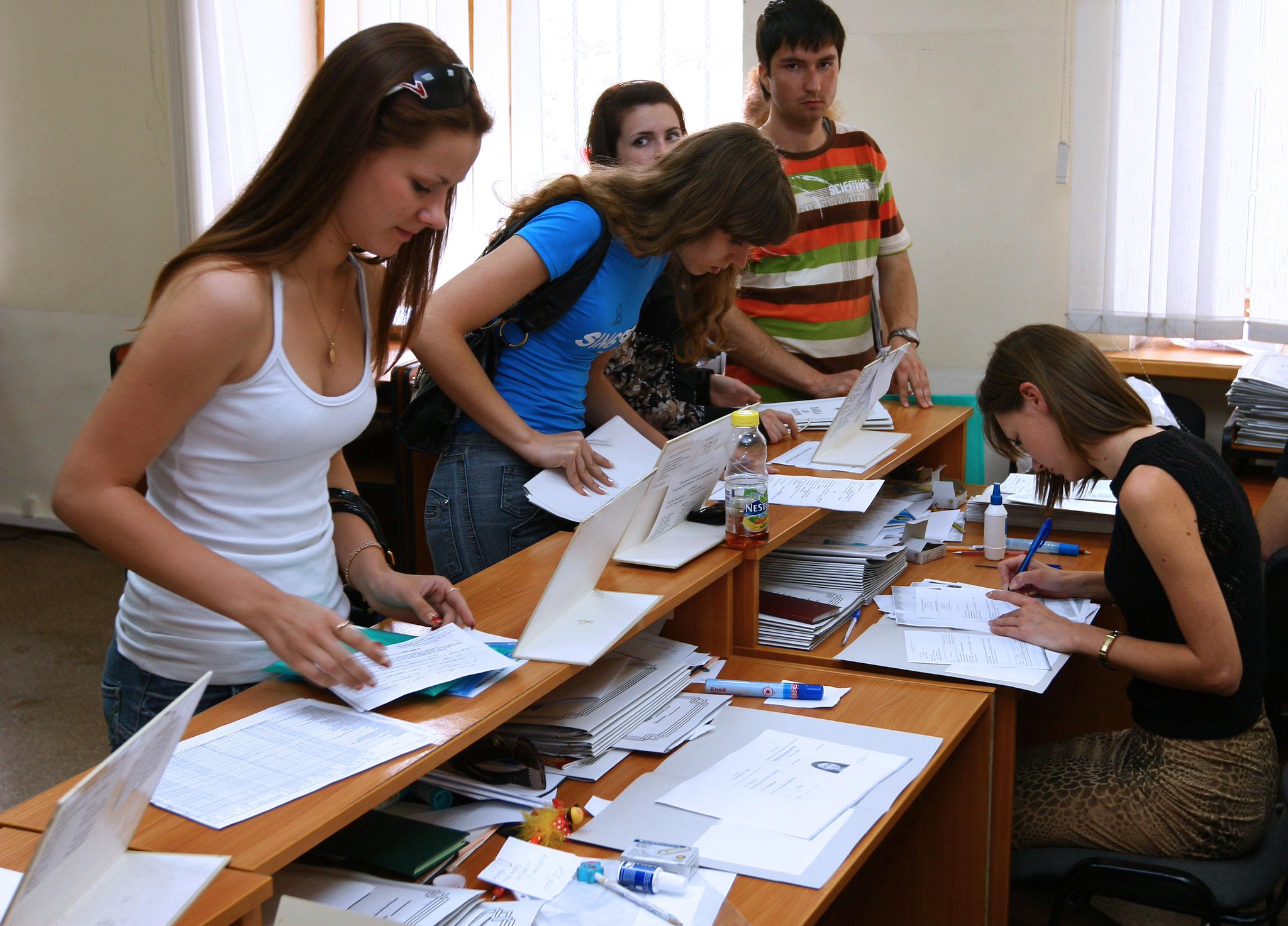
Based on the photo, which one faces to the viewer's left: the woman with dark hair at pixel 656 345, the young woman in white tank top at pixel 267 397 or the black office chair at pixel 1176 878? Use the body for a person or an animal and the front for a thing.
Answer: the black office chair

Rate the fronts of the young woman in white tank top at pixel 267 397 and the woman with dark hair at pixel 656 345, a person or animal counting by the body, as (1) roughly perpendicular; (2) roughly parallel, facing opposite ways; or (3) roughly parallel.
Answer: roughly parallel

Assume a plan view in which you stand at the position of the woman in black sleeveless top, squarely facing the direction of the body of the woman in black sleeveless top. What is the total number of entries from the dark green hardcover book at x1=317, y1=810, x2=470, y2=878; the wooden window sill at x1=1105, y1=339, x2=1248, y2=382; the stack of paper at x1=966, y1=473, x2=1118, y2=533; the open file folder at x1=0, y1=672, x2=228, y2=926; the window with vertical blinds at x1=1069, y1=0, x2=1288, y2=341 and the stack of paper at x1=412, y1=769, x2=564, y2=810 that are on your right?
3

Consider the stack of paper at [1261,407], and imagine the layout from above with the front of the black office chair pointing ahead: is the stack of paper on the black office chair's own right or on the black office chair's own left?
on the black office chair's own right

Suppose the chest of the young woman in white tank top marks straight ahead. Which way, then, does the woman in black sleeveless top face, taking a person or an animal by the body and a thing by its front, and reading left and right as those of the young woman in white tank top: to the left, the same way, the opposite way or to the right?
the opposite way

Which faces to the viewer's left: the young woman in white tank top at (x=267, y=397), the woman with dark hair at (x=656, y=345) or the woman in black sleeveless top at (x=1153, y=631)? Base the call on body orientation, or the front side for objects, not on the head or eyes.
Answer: the woman in black sleeveless top

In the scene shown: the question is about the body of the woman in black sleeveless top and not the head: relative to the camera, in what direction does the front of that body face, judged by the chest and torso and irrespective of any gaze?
to the viewer's left

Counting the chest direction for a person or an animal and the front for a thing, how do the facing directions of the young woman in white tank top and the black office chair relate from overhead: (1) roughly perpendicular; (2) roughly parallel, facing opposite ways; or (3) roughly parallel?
roughly parallel, facing opposite ways

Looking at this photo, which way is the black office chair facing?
to the viewer's left

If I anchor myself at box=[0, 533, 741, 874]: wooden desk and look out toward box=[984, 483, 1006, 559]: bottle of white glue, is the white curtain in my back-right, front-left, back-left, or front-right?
front-left

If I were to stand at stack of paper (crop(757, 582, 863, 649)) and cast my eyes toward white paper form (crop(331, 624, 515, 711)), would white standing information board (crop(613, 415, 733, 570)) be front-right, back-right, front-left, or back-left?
front-right

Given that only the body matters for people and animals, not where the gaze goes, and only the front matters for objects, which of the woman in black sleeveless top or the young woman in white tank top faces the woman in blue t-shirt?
the woman in black sleeveless top

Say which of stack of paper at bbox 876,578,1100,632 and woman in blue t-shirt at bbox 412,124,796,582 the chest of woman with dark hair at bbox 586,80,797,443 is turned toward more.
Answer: the stack of paper
